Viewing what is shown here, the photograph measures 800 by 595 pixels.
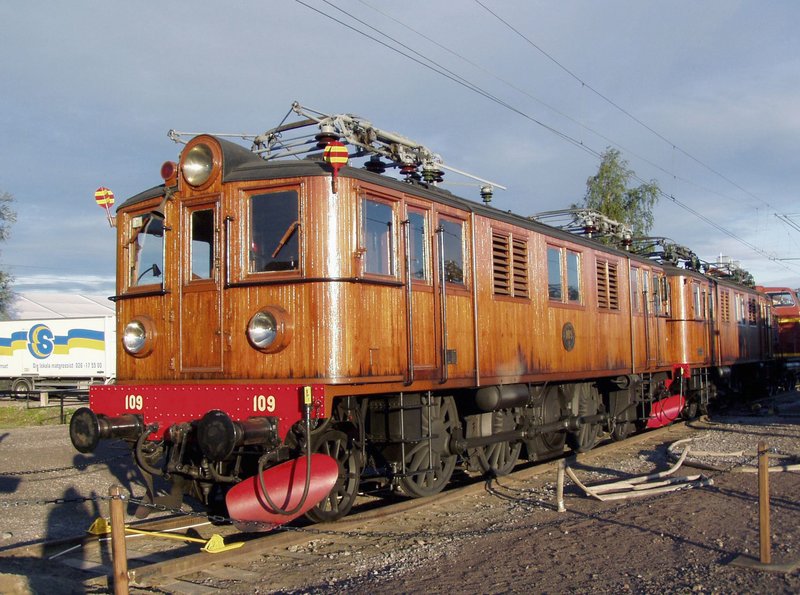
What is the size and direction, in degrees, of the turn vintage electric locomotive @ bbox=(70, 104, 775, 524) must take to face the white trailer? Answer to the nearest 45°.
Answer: approximately 90° to its right

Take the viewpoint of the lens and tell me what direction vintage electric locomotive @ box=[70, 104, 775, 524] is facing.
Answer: facing the viewer and to the left of the viewer
